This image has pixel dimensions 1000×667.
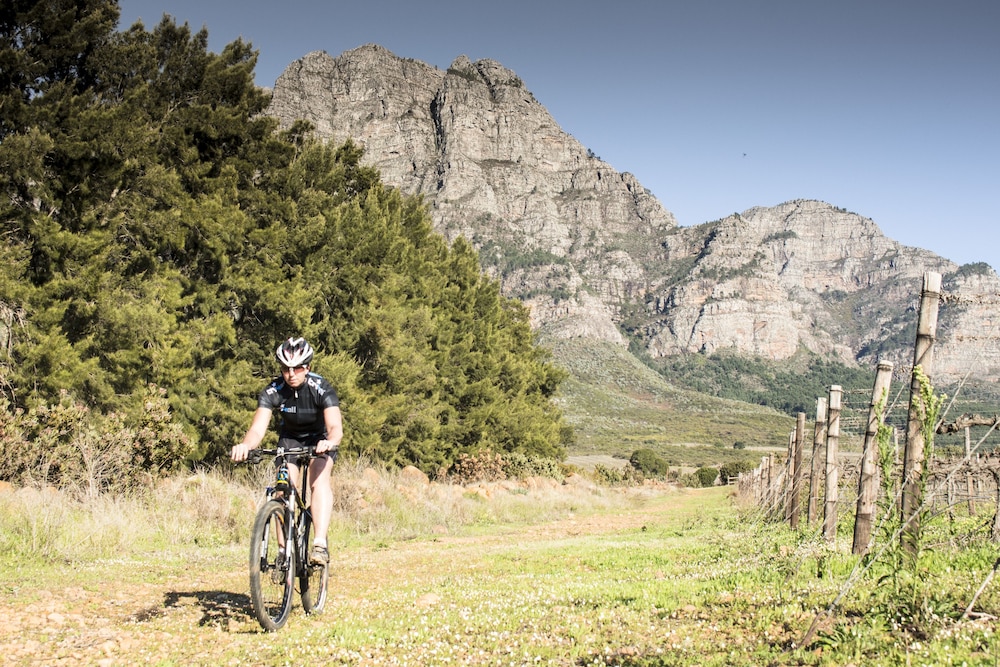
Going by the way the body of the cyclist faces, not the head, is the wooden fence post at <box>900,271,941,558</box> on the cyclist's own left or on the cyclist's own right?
on the cyclist's own left

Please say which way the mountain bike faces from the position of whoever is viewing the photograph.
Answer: facing the viewer and to the left of the viewer

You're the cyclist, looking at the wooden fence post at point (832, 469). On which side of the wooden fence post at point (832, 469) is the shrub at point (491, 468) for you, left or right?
left

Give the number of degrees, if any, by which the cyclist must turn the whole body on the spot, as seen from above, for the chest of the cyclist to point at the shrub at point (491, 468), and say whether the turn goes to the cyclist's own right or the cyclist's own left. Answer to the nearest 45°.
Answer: approximately 180°

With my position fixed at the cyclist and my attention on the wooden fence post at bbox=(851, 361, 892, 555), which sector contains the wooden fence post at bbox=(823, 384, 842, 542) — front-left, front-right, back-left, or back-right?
front-left

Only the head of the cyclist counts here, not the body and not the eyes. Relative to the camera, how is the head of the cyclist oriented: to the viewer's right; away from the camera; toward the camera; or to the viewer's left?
toward the camera

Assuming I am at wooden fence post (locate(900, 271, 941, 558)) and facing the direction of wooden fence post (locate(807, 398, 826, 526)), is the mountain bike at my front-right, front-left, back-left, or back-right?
back-left

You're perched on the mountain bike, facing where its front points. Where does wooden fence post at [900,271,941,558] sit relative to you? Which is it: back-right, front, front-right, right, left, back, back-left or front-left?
back-left

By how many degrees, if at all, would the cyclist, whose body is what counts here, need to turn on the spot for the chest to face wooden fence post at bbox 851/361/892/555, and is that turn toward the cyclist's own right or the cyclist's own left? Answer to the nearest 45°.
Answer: approximately 90° to the cyclist's own left

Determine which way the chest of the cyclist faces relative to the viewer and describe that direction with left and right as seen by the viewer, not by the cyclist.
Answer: facing the viewer

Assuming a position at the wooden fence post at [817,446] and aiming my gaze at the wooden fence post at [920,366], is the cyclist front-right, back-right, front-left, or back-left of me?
front-right
